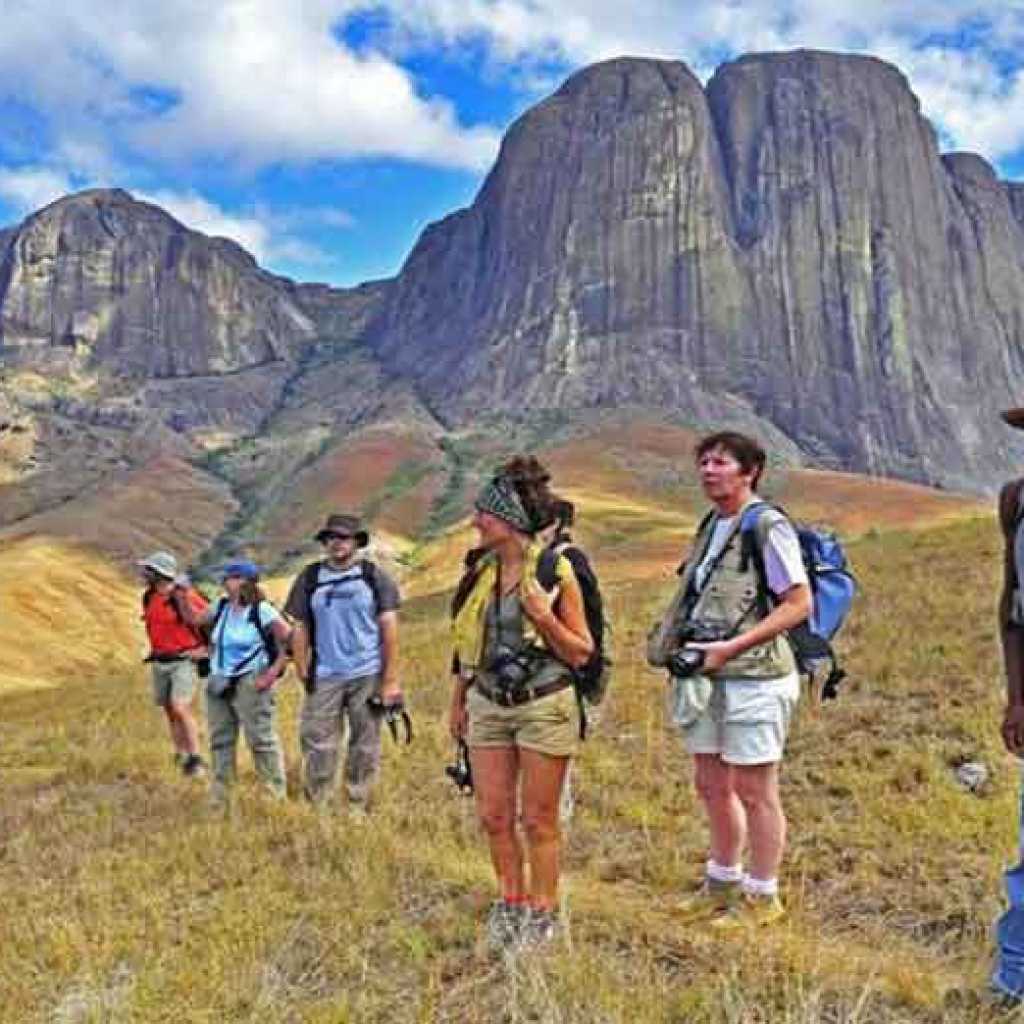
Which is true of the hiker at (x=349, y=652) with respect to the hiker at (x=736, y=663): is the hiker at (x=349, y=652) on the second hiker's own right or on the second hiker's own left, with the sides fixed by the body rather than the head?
on the second hiker's own right

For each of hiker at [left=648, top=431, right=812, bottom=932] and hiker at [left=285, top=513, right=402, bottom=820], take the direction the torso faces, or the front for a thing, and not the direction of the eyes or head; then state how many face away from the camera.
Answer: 0

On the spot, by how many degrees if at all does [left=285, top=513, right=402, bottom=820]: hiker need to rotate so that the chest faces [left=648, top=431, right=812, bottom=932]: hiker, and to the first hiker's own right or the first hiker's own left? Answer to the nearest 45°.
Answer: approximately 45° to the first hiker's own left

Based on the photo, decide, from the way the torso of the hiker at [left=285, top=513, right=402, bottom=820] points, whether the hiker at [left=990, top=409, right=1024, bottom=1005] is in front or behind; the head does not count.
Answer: in front

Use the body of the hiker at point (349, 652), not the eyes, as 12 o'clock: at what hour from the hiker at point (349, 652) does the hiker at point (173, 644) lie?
the hiker at point (173, 644) is roughly at 5 o'clock from the hiker at point (349, 652).

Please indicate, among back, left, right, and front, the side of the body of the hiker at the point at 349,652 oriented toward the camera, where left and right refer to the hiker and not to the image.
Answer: front

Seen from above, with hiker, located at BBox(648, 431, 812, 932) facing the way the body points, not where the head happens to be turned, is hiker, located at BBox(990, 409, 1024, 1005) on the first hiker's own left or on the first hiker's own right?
on the first hiker's own left

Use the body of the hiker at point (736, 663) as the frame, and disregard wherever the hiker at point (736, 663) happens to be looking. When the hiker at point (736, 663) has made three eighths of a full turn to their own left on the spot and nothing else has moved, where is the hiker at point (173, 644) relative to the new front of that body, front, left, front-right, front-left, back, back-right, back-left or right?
back-left

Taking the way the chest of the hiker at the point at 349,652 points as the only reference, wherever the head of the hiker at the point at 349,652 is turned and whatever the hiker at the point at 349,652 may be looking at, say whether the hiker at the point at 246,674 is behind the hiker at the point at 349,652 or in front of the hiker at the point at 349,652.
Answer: behind

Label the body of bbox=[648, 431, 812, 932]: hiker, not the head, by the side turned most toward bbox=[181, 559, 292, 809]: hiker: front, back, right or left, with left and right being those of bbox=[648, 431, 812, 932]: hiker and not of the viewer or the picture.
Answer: right

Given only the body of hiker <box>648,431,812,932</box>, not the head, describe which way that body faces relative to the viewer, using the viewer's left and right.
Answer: facing the viewer and to the left of the viewer

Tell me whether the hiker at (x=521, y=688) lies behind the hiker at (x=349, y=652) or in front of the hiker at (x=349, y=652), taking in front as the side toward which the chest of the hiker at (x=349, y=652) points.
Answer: in front

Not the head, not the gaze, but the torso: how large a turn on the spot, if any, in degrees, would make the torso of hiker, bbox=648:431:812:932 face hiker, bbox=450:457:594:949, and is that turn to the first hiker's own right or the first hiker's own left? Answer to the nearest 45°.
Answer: approximately 45° to the first hiker's own right
